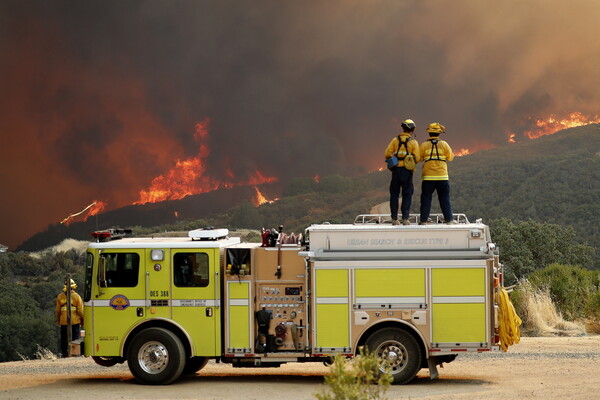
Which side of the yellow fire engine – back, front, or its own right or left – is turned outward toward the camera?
left

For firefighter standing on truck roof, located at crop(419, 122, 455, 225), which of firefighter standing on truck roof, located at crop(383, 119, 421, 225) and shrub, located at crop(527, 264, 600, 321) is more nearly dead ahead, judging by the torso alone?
the shrub

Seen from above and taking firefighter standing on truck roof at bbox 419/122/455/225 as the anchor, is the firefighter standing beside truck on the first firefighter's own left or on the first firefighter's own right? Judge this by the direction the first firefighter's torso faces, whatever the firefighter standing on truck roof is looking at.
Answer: on the first firefighter's own left

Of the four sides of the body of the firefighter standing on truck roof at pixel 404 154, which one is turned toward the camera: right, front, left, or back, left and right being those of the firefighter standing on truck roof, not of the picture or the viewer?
back

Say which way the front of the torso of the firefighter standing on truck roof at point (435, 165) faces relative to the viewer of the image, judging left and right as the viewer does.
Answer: facing away from the viewer

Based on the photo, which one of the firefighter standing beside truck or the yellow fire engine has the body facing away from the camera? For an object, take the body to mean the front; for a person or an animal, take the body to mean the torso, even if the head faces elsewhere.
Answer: the firefighter standing beside truck

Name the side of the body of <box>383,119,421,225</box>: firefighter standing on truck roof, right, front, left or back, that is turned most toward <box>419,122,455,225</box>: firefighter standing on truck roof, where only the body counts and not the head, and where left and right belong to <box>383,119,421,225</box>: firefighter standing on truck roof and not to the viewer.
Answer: right

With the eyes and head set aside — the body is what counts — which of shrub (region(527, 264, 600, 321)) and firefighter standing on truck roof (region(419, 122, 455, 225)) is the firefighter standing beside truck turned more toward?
the shrub

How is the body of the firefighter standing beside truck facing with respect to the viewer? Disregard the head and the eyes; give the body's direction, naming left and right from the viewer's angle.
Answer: facing away from the viewer
